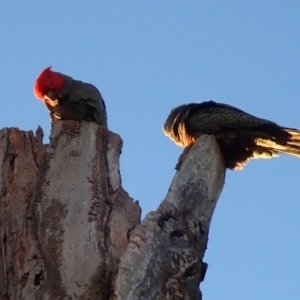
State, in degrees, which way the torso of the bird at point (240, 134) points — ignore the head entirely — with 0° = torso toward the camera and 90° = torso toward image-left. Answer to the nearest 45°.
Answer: approximately 90°
